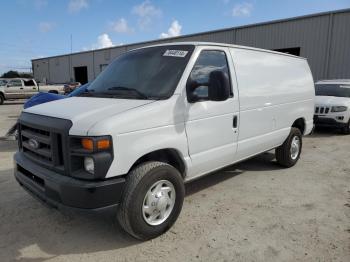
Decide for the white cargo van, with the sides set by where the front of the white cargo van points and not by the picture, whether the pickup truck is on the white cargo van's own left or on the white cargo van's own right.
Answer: on the white cargo van's own right

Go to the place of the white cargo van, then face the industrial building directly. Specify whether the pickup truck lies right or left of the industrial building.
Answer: left

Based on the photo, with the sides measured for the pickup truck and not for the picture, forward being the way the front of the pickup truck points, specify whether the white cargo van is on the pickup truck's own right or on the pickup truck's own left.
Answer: on the pickup truck's own left

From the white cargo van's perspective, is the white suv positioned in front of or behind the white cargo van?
behind

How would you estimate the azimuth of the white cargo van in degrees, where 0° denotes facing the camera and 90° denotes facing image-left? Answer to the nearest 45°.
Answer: approximately 45°

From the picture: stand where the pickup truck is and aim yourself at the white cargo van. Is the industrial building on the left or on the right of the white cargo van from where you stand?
left

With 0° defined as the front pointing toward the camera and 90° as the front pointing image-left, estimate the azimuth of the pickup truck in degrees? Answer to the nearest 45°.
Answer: approximately 90°

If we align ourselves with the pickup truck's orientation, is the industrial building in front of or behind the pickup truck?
behind
